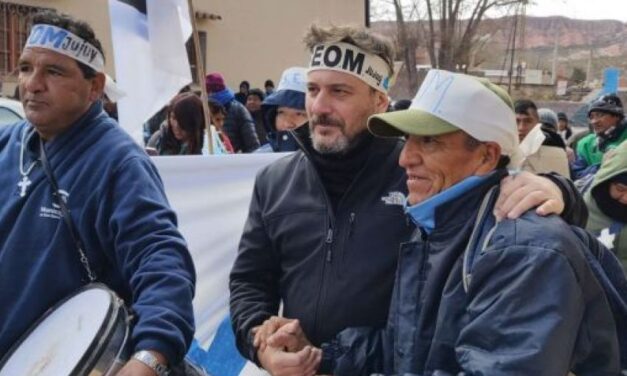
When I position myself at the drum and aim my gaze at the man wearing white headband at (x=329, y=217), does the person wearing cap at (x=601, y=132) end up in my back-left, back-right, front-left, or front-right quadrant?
front-left

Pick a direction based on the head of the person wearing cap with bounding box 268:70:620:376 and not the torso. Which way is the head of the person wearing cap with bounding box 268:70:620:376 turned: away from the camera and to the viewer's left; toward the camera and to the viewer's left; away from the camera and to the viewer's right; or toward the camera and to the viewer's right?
toward the camera and to the viewer's left

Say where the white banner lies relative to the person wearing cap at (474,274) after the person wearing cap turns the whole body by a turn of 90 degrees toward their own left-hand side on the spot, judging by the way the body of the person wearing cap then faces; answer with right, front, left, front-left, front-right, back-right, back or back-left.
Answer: back-right

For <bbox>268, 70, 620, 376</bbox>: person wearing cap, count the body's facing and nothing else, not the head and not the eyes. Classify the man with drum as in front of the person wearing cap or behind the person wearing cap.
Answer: in front

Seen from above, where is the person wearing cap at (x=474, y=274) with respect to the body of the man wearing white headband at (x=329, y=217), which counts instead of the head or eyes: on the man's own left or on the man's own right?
on the man's own left

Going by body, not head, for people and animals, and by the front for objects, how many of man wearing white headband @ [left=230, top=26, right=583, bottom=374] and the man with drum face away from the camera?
0

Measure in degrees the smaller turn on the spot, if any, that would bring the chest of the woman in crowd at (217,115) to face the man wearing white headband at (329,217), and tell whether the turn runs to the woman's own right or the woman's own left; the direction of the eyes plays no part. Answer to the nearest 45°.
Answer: approximately 45° to the woman's own left

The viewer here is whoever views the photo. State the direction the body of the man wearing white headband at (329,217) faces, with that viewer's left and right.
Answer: facing the viewer and to the left of the viewer

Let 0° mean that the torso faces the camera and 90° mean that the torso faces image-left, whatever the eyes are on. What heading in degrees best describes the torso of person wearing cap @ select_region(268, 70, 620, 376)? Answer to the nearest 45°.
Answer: approximately 90°

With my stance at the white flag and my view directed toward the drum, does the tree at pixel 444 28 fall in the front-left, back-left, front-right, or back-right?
back-left

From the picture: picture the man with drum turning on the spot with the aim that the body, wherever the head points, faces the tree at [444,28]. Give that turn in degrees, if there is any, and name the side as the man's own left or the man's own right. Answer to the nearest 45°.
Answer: approximately 180°

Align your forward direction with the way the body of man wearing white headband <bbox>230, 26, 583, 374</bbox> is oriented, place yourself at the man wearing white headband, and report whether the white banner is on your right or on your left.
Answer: on your right

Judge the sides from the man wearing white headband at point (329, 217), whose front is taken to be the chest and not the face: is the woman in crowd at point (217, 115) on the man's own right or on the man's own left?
on the man's own right

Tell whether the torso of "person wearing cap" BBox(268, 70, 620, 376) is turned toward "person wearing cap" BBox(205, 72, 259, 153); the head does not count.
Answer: no
